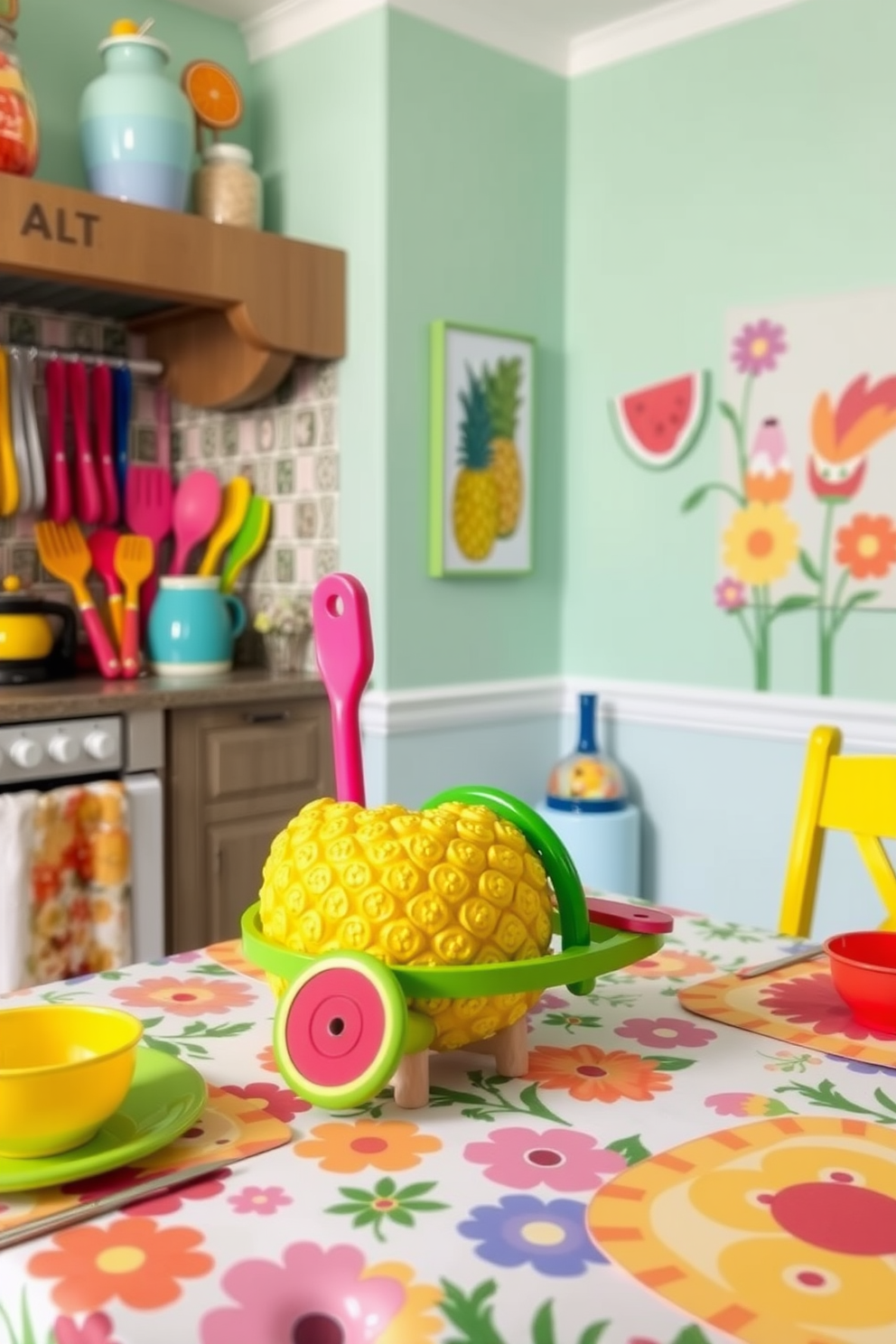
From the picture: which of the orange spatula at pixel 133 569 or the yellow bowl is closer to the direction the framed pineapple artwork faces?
the yellow bowl

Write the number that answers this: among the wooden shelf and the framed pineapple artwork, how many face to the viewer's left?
0

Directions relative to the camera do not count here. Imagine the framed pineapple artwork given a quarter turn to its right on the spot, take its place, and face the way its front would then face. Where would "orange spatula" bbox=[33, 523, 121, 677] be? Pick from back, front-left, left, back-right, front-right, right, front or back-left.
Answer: front-right

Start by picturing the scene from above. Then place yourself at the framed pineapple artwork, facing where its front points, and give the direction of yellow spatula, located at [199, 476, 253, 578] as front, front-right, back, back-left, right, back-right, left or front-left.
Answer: back-right

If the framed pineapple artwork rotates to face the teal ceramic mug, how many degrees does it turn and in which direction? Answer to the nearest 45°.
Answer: approximately 135° to its right

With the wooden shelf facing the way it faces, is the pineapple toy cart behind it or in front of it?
in front

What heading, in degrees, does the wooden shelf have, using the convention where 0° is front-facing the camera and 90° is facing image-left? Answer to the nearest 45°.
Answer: approximately 315°

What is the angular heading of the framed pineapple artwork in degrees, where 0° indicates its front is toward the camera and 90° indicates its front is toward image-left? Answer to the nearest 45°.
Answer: approximately 315°

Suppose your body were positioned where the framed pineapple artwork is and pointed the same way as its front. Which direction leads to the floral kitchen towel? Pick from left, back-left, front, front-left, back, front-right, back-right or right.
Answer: right

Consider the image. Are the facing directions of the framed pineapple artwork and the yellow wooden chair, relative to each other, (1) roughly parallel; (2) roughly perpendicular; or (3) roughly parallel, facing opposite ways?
roughly perpendicular

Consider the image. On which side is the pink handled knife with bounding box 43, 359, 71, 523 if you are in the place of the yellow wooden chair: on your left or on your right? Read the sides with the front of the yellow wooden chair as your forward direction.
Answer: on your right
